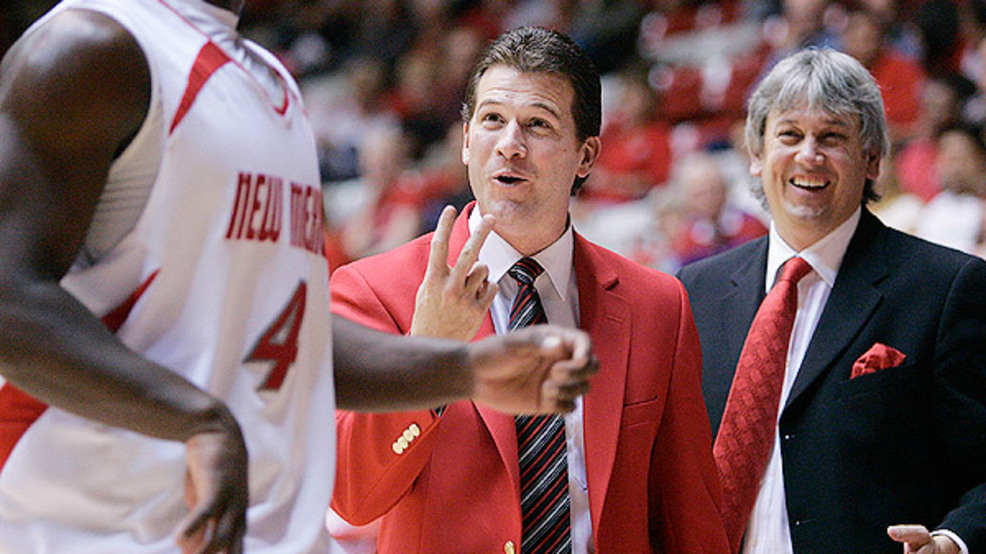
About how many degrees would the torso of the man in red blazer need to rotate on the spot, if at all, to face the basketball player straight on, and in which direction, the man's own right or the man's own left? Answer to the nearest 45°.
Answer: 0° — they already face them

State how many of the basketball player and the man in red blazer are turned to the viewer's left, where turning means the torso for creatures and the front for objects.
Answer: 0

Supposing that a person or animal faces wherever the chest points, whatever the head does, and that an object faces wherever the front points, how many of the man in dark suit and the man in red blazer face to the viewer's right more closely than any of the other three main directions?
0

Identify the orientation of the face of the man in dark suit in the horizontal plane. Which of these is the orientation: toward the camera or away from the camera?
toward the camera

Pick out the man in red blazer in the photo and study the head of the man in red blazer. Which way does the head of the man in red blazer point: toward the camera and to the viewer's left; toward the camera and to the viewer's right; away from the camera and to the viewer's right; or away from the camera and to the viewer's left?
toward the camera and to the viewer's left

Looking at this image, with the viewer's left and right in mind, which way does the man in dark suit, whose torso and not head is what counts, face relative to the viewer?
facing the viewer and to the left of the viewer

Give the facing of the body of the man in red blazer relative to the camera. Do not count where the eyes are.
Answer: toward the camera

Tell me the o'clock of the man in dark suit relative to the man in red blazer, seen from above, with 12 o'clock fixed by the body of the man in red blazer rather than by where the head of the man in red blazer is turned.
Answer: The man in dark suit is roughly at 8 o'clock from the man in red blazer.
